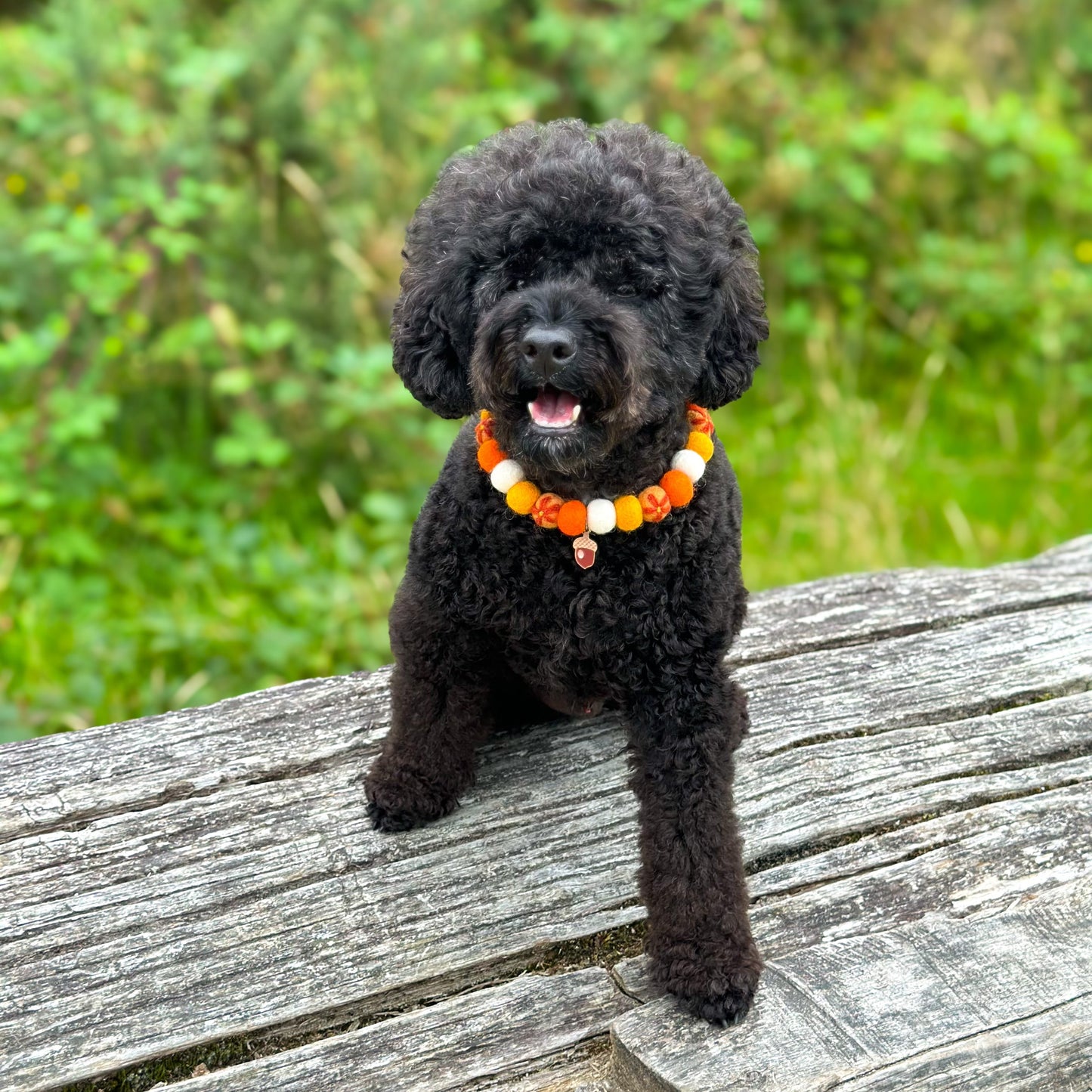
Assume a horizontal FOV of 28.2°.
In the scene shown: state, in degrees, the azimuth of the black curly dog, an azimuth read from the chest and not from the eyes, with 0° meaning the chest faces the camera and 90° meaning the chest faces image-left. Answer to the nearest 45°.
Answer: approximately 0°
